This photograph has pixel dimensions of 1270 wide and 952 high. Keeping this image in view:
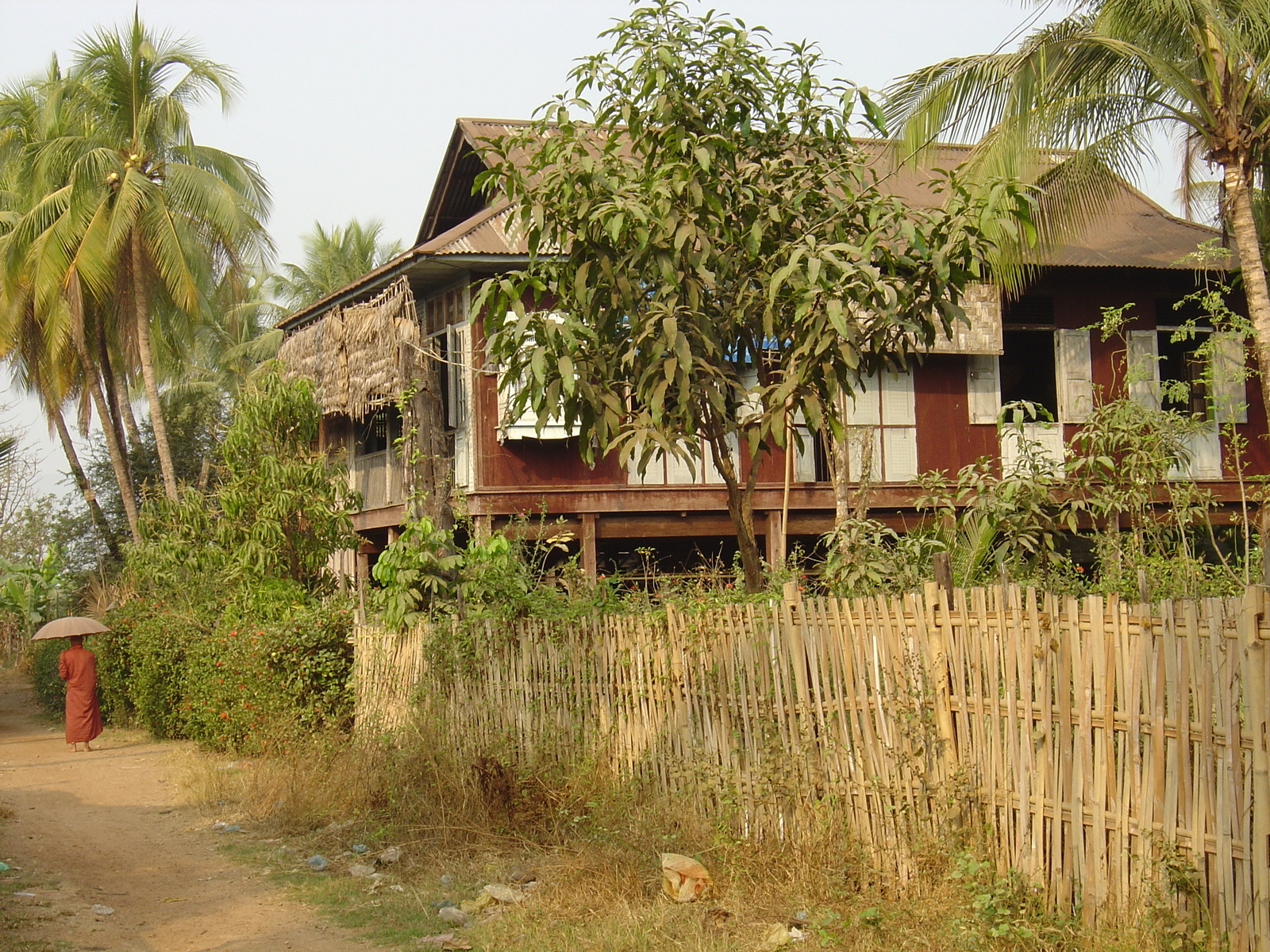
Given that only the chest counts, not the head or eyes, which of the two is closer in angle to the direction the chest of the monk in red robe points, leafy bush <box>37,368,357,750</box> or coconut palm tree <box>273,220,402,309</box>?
the coconut palm tree

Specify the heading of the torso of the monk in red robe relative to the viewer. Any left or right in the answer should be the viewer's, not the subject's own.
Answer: facing away from the viewer

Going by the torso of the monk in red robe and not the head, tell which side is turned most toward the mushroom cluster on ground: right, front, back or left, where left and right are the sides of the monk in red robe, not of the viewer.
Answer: back

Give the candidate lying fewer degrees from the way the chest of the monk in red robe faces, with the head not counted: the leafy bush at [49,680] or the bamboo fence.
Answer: the leafy bush

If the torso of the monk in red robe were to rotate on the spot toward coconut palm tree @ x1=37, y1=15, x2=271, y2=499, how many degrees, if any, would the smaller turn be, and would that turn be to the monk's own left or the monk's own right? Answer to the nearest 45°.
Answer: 0° — they already face it

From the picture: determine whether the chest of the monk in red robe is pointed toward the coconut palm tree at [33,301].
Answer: yes

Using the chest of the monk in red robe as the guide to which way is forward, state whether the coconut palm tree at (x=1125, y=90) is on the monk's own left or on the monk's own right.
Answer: on the monk's own right

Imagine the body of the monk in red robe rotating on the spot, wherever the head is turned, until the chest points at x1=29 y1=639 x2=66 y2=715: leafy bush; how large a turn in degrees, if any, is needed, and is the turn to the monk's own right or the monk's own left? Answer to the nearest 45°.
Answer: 0° — they already face it
